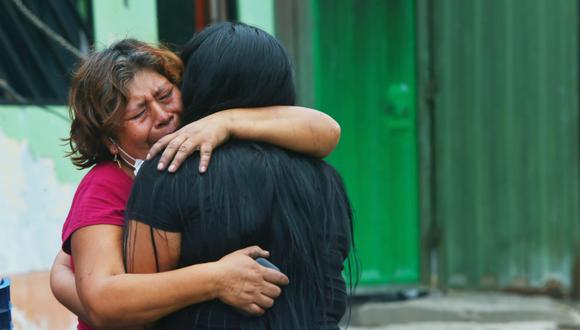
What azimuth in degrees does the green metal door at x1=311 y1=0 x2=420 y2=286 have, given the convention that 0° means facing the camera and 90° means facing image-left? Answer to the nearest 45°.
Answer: approximately 0°

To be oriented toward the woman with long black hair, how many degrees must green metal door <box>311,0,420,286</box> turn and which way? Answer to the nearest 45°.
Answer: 0° — it already faces them
